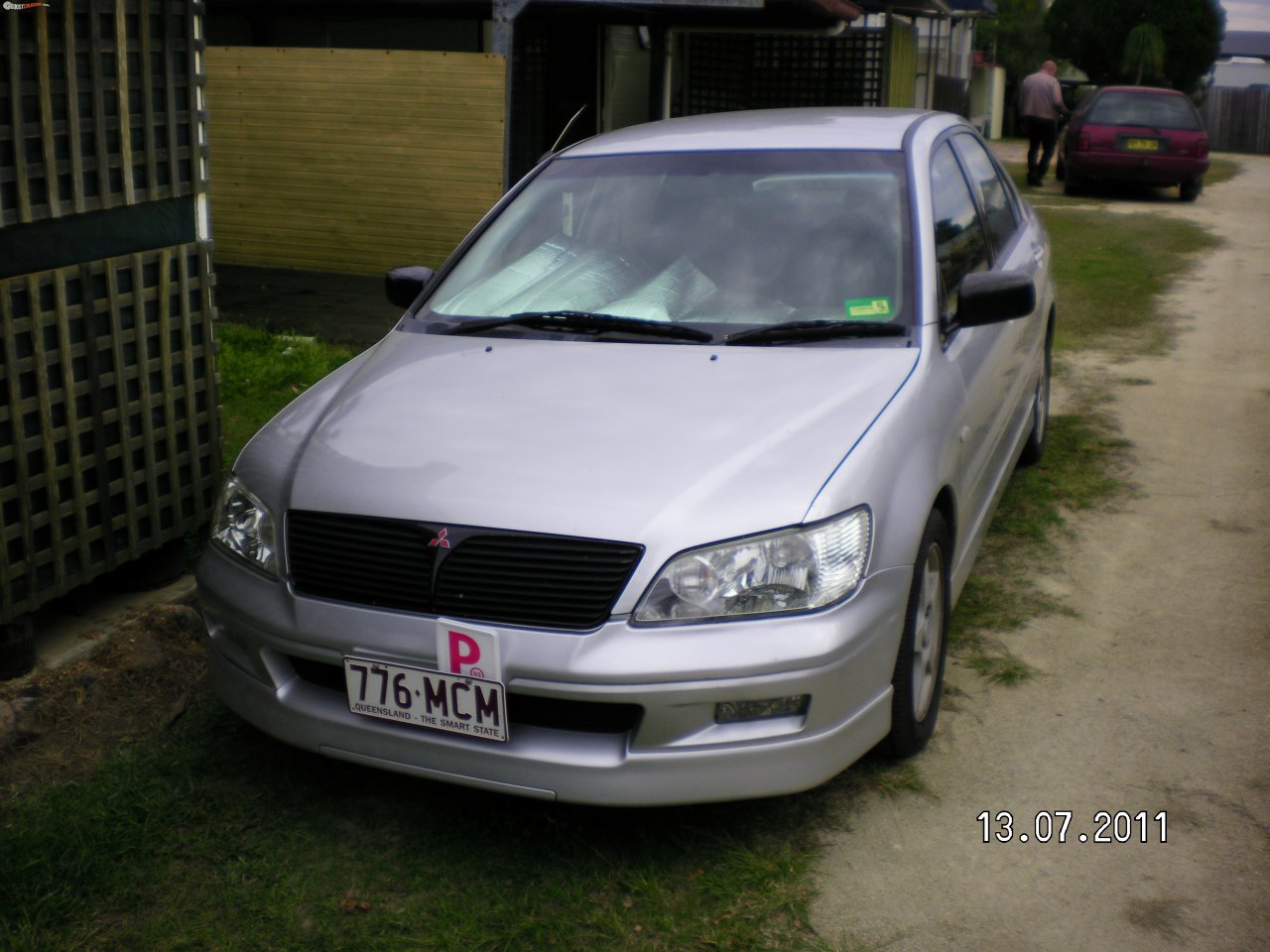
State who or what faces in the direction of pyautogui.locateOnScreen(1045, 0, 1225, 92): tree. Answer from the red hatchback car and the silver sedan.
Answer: the red hatchback car

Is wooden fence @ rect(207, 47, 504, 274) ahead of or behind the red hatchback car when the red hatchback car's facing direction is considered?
behind

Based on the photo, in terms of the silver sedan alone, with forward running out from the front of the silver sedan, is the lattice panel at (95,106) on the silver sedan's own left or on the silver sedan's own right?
on the silver sedan's own right

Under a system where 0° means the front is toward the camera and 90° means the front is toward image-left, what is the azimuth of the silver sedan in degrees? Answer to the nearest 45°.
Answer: approximately 45°

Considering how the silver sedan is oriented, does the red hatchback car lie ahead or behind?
behind

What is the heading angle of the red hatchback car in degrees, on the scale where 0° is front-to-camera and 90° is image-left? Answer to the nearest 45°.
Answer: approximately 180°

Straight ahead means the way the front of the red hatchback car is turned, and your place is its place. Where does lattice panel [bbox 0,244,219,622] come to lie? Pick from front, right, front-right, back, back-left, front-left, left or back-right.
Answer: back

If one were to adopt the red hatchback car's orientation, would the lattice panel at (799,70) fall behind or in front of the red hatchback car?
behind

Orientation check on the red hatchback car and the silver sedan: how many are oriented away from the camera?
1

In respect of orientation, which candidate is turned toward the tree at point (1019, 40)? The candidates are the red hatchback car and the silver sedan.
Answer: the red hatchback car

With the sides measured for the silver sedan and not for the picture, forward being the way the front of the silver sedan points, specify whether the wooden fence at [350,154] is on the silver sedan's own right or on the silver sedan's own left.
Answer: on the silver sedan's own right

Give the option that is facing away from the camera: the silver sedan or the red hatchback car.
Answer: the red hatchback car

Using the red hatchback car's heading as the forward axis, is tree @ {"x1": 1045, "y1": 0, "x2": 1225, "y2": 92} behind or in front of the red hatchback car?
in front

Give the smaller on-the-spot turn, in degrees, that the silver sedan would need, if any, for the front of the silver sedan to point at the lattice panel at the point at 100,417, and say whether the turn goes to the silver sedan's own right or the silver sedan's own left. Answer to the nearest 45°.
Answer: approximately 90° to the silver sedan's own right

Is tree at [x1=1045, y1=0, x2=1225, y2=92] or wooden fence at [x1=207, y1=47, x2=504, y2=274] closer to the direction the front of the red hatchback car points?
the tree
